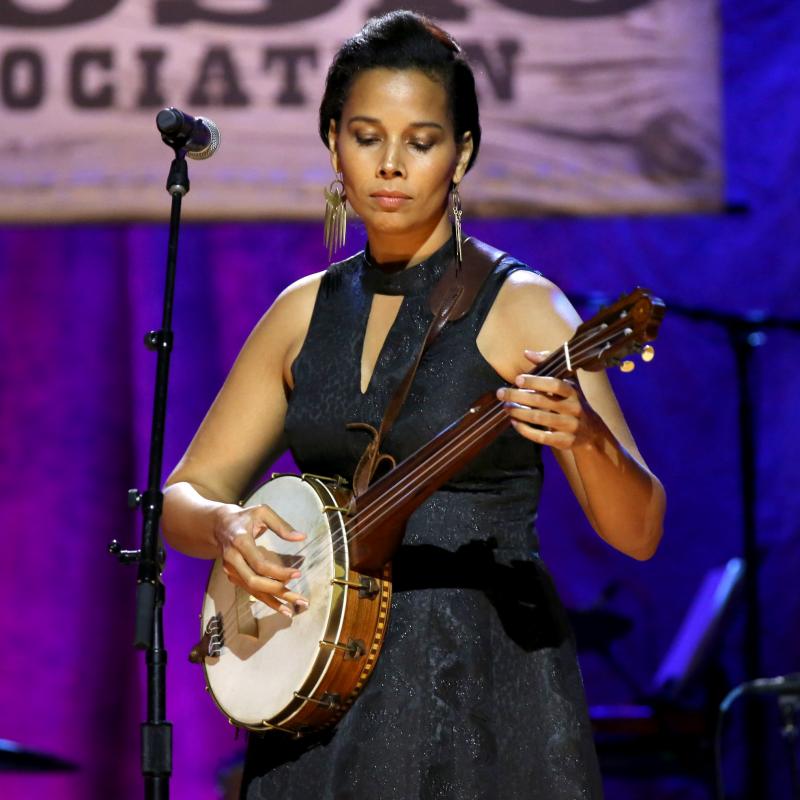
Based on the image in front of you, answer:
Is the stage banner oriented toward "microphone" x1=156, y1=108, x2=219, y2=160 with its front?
yes

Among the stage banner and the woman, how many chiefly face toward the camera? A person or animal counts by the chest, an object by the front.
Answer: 2

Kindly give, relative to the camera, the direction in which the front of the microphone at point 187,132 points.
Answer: facing away from the viewer and to the right of the viewer

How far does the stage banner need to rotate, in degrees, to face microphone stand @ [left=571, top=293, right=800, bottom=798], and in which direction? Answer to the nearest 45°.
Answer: approximately 90° to its left

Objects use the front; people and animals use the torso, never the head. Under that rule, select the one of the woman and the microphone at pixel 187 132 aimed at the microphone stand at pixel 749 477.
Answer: the microphone

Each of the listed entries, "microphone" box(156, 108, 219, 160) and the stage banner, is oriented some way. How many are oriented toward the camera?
1

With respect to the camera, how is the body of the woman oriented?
toward the camera
